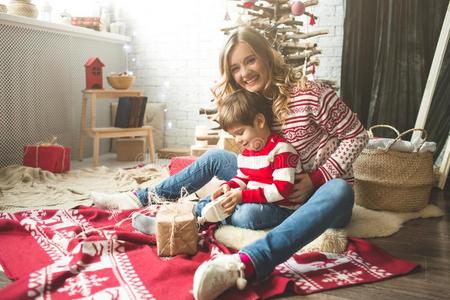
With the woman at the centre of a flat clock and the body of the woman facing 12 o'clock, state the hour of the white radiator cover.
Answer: The white radiator cover is roughly at 3 o'clock from the woman.

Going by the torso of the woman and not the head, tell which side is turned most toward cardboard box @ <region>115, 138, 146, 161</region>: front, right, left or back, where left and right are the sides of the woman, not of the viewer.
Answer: right

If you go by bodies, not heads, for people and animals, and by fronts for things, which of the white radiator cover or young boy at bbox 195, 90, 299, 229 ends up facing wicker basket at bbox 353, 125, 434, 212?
the white radiator cover

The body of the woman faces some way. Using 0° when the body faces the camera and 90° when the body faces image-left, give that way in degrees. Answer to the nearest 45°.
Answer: approximately 45°

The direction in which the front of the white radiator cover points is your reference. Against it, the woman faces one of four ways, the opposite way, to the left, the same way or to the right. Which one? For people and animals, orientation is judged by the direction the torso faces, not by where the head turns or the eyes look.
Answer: to the right

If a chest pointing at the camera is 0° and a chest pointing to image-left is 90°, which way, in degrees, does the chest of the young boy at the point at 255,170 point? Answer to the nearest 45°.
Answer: approximately 45°

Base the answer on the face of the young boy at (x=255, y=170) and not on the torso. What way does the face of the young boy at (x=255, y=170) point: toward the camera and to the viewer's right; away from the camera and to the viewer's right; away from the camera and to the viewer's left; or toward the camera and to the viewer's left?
toward the camera and to the viewer's left

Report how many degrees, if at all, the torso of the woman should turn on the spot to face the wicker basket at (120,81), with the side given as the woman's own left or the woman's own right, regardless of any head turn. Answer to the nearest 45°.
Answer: approximately 90° to the woman's own right
